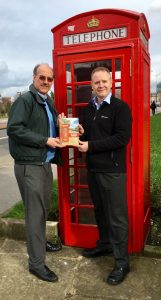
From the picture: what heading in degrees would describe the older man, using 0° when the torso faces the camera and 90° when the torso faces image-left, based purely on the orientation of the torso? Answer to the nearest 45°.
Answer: approximately 315°

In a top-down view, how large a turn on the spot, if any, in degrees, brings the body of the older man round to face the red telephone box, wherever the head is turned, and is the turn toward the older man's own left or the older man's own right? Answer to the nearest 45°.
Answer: approximately 90° to the older man's own left

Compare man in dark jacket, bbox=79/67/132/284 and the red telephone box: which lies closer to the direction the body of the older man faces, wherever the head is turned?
the man in dark jacket

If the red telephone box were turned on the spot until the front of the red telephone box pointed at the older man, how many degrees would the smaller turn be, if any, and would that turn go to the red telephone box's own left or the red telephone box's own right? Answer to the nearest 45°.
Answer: approximately 45° to the red telephone box's own right
